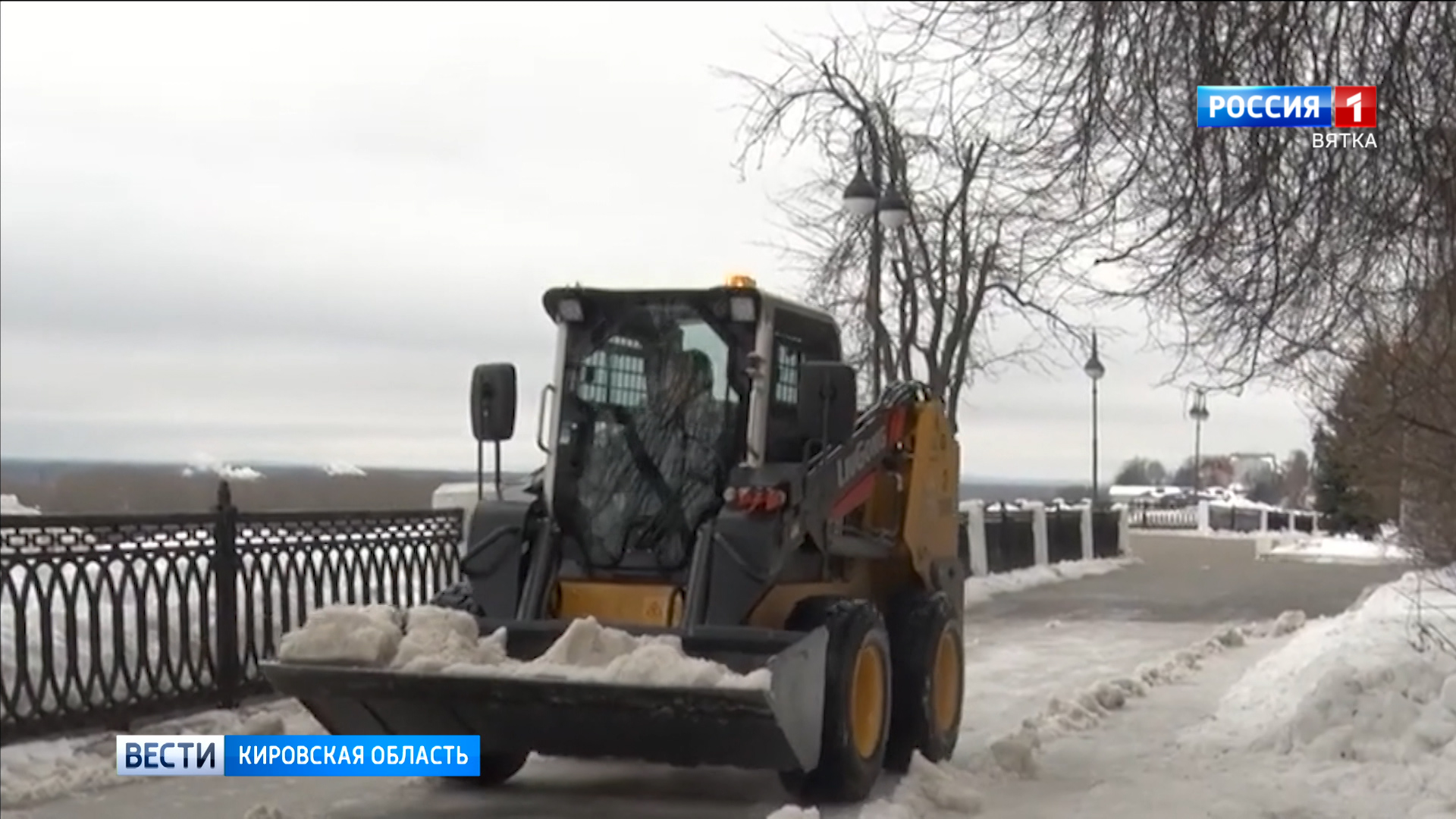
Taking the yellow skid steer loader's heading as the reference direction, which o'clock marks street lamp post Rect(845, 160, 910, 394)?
The street lamp post is roughly at 5 o'clock from the yellow skid steer loader.

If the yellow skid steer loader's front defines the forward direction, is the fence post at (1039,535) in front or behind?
behind

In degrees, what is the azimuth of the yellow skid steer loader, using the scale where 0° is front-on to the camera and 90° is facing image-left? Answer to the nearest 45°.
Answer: approximately 45°

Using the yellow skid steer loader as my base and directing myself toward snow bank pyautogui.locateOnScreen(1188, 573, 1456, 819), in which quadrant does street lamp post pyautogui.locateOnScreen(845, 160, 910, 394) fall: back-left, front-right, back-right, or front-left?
front-left

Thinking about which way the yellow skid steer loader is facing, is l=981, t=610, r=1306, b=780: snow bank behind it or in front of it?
behind

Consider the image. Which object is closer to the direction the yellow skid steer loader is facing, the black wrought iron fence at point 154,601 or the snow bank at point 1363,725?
the black wrought iron fence

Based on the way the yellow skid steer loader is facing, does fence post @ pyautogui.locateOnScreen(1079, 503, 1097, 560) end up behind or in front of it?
behind

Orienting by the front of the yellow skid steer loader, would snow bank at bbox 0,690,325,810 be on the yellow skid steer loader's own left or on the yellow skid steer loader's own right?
on the yellow skid steer loader's own right
